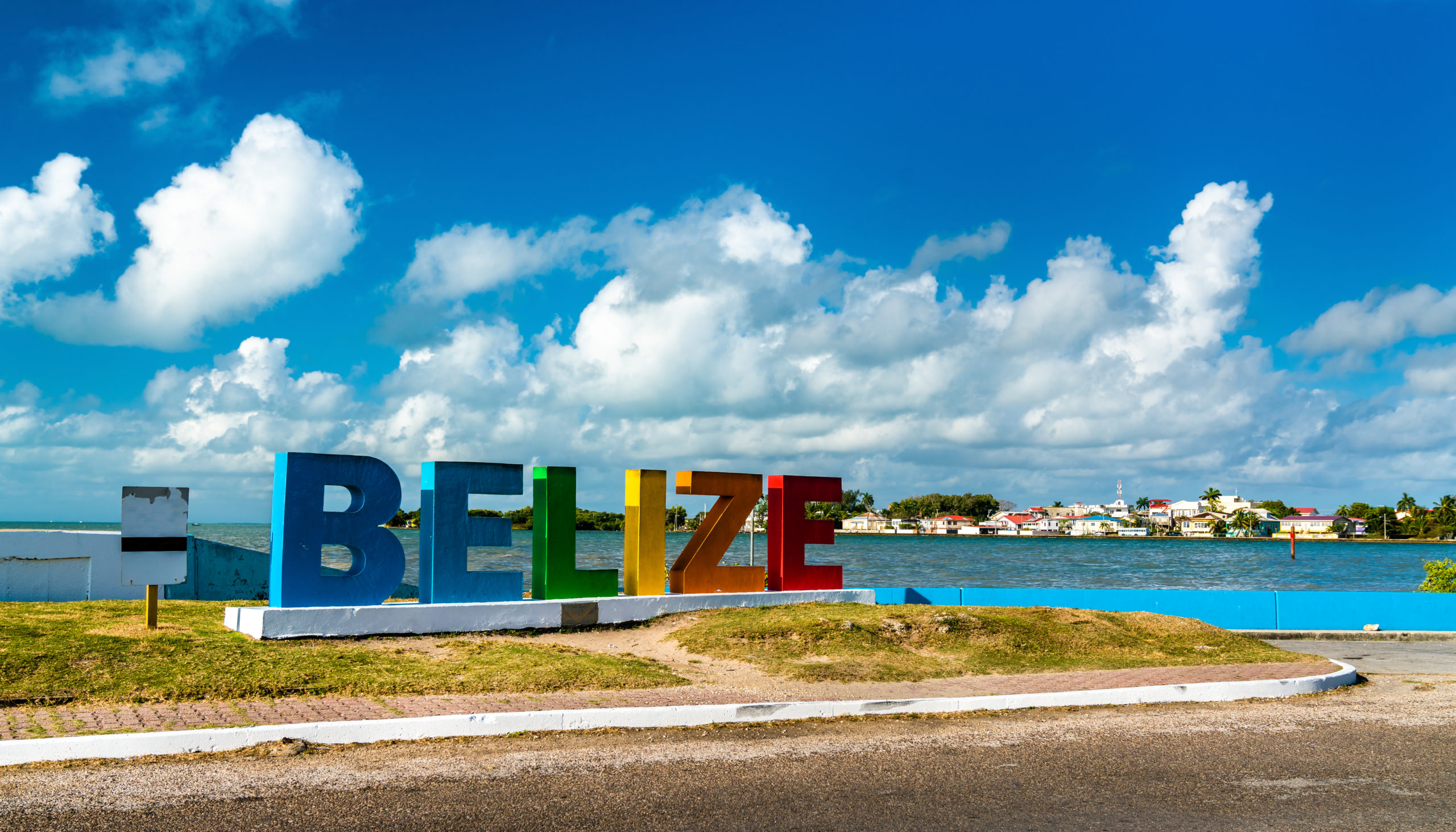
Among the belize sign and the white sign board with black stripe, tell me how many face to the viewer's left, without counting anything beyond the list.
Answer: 0

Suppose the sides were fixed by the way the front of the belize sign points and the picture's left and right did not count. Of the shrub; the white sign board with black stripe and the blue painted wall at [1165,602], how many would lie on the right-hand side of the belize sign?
1

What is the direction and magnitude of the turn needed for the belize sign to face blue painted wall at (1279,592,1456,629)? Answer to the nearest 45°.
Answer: approximately 45° to its left

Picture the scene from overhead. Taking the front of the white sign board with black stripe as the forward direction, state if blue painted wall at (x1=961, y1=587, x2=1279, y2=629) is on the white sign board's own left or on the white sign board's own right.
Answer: on the white sign board's own left

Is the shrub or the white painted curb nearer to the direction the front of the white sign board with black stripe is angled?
the white painted curb

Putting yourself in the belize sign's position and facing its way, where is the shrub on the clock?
The shrub is roughly at 10 o'clock from the belize sign.

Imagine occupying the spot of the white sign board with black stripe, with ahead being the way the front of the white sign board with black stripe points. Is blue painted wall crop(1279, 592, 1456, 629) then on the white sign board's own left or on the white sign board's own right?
on the white sign board's own left

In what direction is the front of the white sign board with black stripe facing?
toward the camera

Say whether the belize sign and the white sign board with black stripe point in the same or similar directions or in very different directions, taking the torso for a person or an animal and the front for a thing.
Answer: same or similar directions

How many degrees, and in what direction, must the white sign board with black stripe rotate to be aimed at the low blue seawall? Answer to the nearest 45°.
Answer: approximately 90° to its left

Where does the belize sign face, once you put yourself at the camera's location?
facing the viewer and to the right of the viewer

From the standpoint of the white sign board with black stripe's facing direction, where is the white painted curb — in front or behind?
in front
